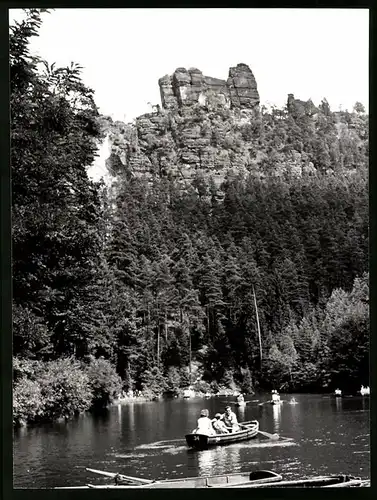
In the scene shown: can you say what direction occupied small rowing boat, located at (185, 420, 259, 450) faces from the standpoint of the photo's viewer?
facing away from the viewer and to the right of the viewer

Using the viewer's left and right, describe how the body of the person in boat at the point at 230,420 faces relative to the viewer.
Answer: facing the viewer and to the left of the viewer
